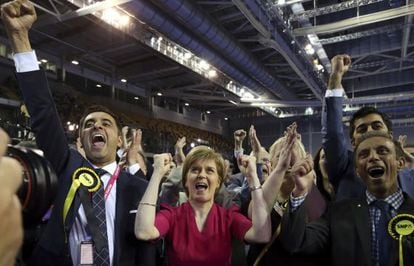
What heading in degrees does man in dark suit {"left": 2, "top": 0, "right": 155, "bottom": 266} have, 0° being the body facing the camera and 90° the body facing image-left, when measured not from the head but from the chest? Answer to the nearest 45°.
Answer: approximately 0°

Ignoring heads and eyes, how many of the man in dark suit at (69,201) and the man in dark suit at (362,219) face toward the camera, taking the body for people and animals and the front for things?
2

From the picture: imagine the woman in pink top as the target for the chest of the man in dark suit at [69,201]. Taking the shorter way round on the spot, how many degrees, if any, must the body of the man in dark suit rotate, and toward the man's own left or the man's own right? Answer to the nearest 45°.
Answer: approximately 90° to the man's own left

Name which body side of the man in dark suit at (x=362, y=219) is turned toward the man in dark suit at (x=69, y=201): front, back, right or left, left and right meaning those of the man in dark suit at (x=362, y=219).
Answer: right

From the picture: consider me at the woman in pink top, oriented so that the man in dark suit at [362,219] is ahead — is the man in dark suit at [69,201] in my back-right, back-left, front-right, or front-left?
back-right

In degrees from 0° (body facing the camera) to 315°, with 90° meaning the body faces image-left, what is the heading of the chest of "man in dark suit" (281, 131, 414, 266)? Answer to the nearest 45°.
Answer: approximately 0°
